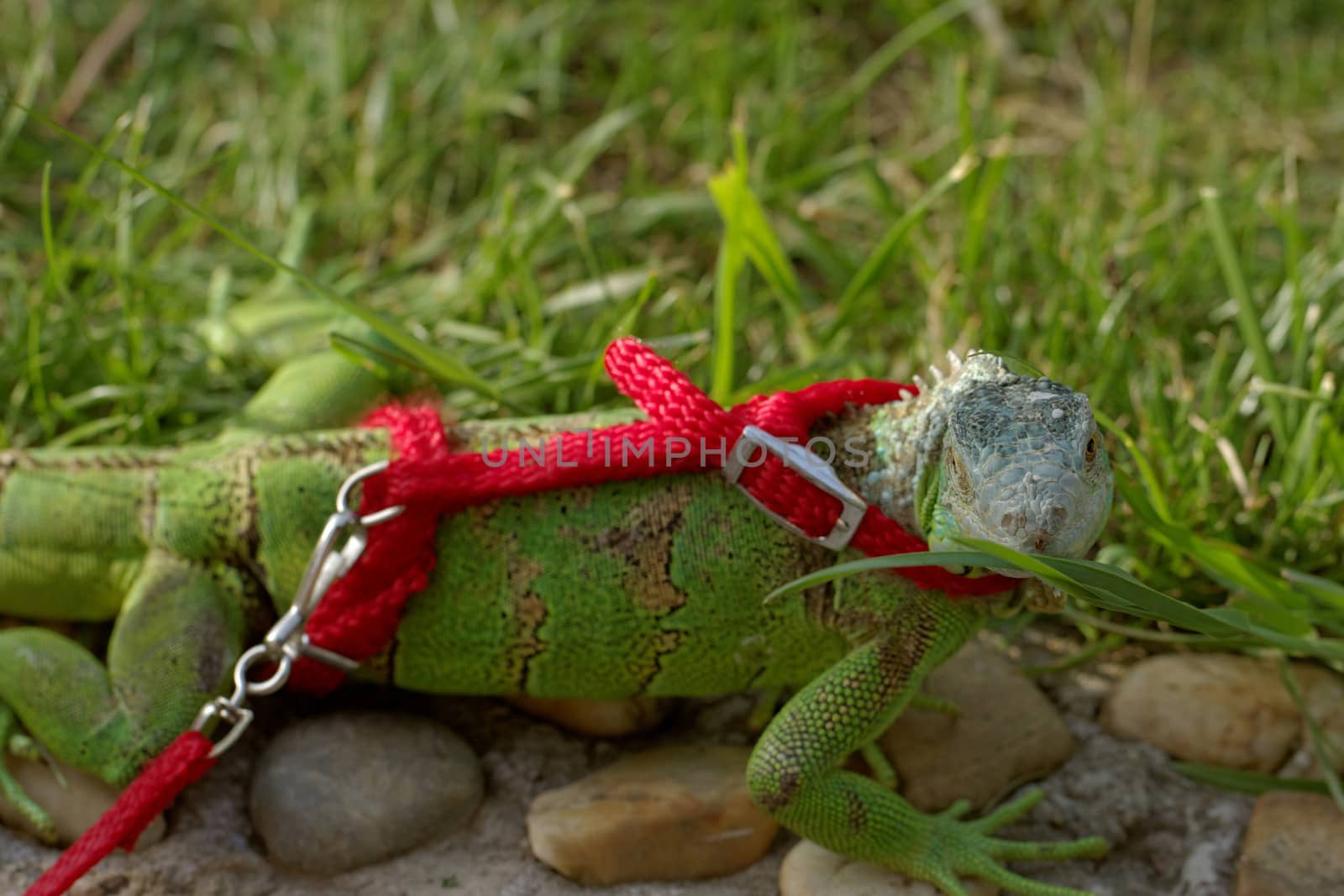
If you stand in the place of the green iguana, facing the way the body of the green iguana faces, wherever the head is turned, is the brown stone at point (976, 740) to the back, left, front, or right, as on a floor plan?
front

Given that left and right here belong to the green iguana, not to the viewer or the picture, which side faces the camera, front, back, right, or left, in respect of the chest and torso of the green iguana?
right
